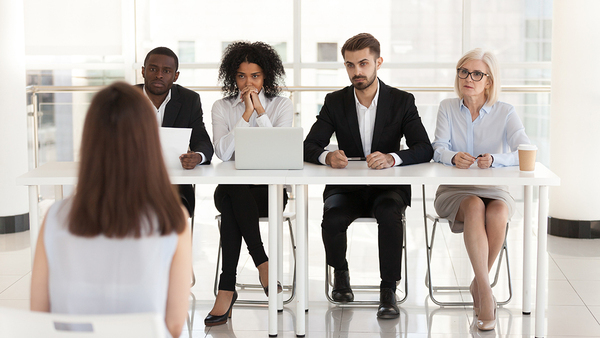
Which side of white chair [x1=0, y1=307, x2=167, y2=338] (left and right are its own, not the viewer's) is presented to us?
back

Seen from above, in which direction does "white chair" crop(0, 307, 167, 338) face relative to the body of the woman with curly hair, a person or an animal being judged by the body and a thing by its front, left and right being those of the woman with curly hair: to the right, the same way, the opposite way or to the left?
the opposite way

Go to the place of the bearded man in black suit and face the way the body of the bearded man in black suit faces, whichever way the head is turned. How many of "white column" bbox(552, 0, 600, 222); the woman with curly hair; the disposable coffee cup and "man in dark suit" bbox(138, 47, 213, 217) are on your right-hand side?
2

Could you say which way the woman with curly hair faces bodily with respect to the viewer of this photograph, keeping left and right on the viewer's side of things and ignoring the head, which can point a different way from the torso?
facing the viewer

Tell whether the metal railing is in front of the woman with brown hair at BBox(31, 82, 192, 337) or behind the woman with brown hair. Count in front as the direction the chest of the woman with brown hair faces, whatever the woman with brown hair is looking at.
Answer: in front

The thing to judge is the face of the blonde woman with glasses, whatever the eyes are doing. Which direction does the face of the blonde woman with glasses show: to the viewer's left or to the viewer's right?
to the viewer's left

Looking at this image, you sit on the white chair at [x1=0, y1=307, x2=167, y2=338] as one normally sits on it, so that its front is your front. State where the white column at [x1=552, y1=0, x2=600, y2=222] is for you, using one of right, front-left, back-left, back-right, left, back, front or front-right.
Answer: front-right

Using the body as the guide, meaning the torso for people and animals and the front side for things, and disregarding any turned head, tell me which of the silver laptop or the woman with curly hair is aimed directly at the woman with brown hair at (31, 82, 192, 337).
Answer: the woman with curly hair

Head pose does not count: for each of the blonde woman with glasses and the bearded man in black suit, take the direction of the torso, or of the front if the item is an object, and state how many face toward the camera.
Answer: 2

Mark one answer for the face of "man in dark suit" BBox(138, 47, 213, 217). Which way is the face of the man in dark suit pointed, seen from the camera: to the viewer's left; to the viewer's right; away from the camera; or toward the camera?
toward the camera

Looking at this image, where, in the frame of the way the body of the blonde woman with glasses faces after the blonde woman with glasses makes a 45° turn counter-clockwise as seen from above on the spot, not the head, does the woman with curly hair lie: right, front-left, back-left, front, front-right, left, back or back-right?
back-right

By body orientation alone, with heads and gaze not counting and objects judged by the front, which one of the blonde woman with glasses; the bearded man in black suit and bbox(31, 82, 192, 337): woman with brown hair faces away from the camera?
the woman with brown hair

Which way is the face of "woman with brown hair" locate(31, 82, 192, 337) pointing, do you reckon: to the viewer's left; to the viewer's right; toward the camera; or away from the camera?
away from the camera

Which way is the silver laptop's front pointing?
away from the camera

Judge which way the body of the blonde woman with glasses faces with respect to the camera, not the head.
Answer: toward the camera

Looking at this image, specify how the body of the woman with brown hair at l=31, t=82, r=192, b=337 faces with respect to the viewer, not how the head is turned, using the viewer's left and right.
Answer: facing away from the viewer

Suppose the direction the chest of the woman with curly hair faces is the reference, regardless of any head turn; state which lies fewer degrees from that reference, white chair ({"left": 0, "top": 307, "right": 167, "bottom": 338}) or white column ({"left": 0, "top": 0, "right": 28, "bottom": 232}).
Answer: the white chair

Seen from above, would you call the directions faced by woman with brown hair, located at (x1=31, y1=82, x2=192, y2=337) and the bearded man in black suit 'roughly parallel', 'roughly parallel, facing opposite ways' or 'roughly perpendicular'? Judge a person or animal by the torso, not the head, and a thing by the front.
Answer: roughly parallel, facing opposite ways

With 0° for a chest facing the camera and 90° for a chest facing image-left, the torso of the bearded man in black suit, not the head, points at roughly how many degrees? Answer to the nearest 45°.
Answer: approximately 0°

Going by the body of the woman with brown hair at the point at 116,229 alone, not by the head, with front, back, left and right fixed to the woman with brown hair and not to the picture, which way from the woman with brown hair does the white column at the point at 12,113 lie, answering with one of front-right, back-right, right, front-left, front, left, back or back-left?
front

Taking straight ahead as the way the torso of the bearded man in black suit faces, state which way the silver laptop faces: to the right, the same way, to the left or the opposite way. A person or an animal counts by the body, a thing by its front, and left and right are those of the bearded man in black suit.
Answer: the opposite way

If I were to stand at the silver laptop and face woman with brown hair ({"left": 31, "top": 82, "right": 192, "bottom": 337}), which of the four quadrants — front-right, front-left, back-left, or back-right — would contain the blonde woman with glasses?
back-left
